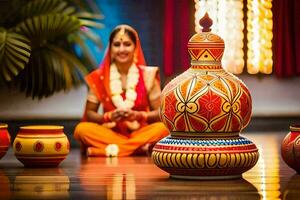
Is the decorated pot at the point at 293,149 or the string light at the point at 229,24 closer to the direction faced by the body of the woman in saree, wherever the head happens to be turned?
the decorated pot

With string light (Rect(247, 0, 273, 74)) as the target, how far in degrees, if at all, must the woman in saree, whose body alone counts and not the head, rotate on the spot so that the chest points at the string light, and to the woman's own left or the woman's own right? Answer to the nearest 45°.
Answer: approximately 135° to the woman's own left

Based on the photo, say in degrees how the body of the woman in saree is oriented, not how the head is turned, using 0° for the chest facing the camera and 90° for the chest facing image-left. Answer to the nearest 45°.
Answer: approximately 0°

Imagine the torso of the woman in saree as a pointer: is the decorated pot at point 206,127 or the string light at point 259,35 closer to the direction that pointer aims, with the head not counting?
the decorated pot

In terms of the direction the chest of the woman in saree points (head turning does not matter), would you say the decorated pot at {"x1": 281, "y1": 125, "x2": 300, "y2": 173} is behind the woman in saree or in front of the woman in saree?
in front

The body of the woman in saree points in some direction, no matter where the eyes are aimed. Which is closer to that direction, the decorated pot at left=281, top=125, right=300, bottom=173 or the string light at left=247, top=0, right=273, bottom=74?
the decorated pot
